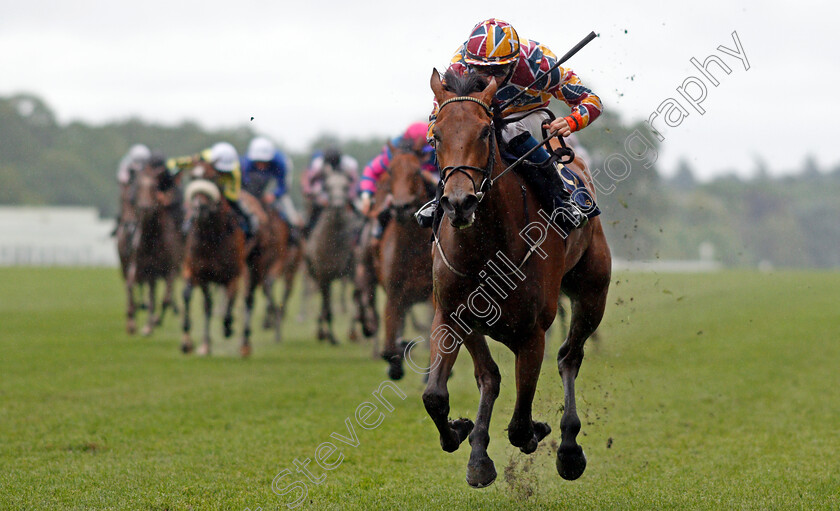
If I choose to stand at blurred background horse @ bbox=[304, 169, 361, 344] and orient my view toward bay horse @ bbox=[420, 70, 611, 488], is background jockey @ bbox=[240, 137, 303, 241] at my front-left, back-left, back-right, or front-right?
back-right

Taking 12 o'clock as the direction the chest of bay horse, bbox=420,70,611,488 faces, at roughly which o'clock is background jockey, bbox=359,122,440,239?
The background jockey is roughly at 6 o'clock from the bay horse.

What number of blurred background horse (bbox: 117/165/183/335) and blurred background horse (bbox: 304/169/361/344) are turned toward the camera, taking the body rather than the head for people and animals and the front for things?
2

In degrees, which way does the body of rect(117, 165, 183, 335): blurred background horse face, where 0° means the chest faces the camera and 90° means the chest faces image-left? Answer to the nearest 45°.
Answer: approximately 0°

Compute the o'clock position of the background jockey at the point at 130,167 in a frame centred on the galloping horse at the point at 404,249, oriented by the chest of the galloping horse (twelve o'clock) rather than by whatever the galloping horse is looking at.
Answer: The background jockey is roughly at 5 o'clock from the galloping horse.

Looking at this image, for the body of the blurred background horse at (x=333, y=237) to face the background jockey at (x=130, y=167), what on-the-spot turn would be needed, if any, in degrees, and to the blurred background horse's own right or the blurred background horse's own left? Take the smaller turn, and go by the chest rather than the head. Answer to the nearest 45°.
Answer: approximately 135° to the blurred background horse's own right

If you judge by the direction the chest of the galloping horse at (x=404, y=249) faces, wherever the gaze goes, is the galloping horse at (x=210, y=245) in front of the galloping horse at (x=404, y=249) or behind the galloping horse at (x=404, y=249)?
behind
